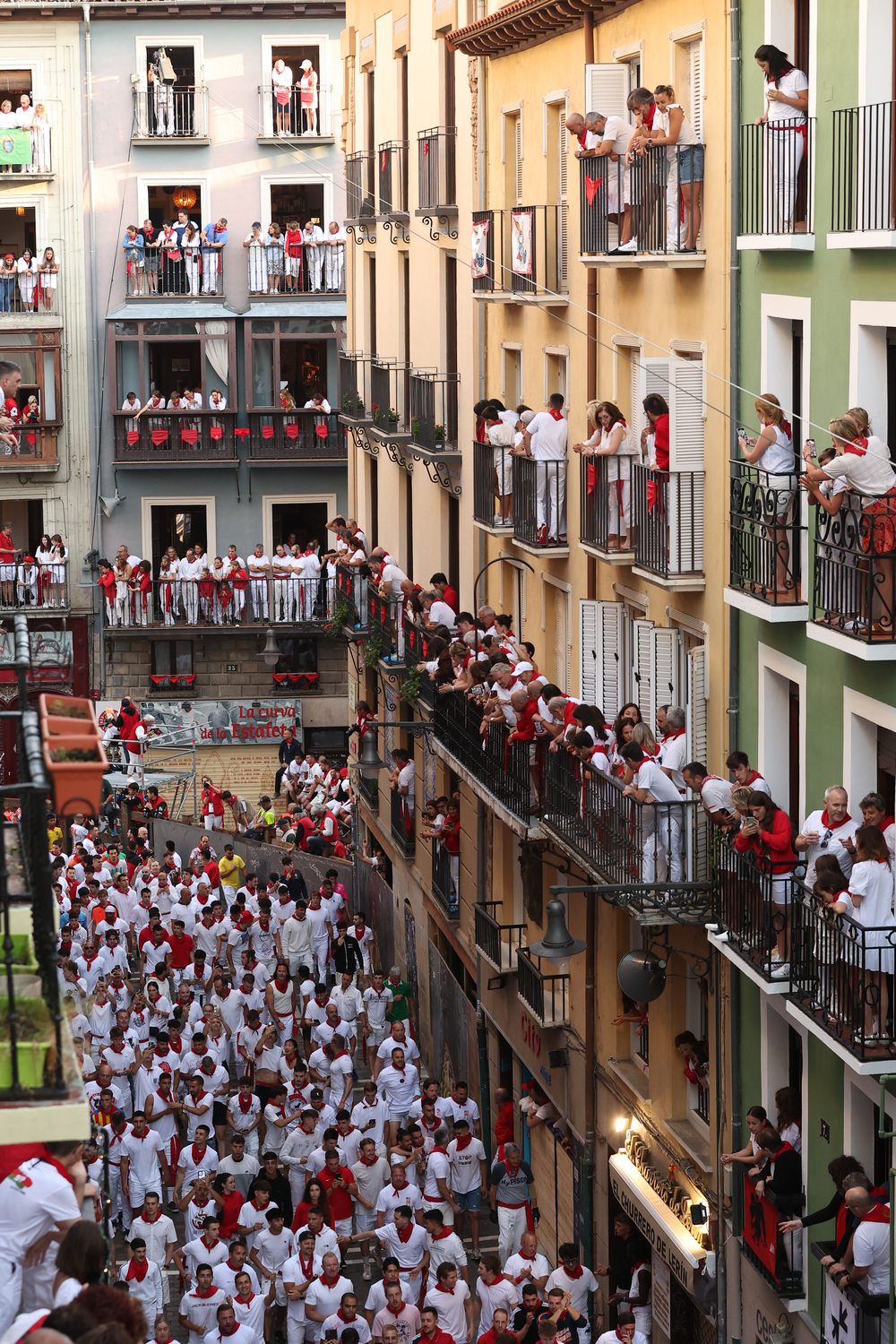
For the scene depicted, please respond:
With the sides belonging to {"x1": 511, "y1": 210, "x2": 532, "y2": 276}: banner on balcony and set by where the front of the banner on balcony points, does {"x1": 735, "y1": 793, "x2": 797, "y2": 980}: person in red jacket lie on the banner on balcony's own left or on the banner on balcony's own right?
on the banner on balcony's own left

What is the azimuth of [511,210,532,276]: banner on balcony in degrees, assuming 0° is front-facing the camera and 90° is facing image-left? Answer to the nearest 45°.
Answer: approximately 45°

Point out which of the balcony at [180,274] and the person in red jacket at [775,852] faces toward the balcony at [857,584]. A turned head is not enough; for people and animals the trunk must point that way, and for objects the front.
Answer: the balcony at [180,274]

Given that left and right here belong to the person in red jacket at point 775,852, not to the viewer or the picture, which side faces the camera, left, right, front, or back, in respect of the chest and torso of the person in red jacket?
left

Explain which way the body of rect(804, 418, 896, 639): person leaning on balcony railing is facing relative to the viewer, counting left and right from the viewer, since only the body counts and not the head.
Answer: facing to the left of the viewer

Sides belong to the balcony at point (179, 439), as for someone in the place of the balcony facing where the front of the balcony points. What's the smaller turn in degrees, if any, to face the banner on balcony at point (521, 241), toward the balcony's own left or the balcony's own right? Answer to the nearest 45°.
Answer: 0° — it already faces it

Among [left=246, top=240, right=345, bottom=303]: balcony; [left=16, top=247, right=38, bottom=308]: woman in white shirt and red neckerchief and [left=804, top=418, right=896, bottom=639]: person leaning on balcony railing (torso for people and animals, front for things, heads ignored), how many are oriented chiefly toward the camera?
2

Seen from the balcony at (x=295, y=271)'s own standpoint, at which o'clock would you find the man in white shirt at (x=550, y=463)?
The man in white shirt is roughly at 12 o'clock from the balcony.
